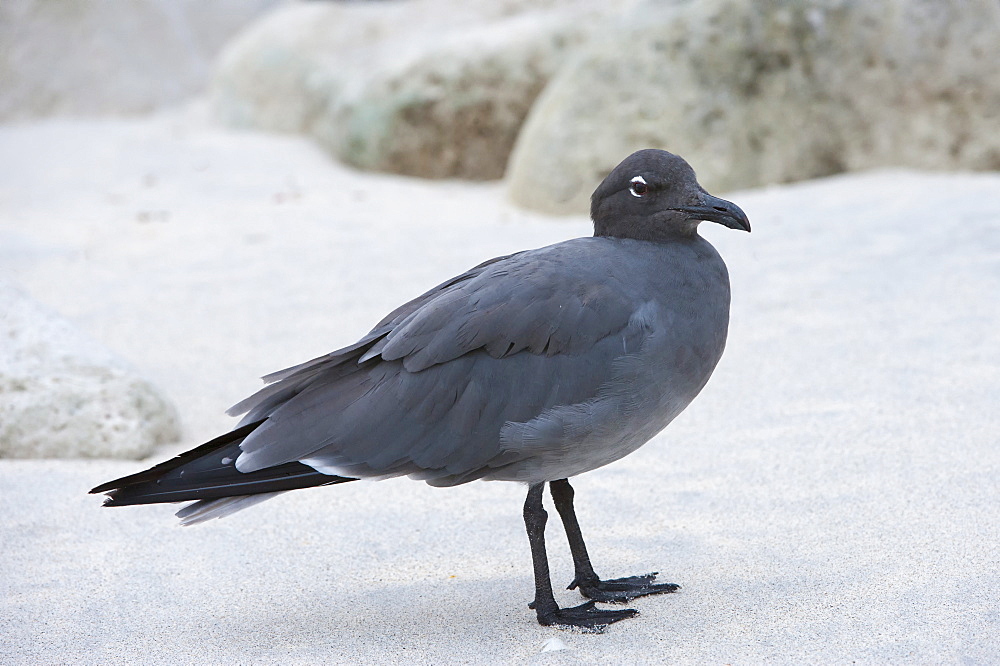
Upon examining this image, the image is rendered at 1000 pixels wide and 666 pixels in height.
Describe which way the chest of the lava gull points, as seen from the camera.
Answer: to the viewer's right

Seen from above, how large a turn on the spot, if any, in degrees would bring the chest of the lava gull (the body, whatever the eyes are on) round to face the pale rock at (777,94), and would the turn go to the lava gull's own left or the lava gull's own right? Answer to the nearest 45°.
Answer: approximately 45° to the lava gull's own left

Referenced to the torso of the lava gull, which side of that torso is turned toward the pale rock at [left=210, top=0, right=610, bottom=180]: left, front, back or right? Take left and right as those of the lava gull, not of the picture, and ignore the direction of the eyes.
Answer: left

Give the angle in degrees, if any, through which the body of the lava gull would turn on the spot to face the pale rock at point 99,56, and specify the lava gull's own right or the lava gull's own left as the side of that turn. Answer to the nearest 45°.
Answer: approximately 90° to the lava gull's own left

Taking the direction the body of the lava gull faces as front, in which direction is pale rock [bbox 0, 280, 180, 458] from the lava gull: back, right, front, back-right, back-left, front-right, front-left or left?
back-left
